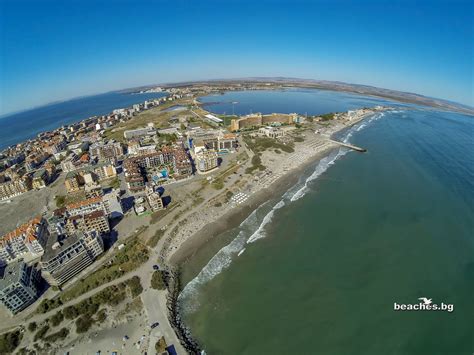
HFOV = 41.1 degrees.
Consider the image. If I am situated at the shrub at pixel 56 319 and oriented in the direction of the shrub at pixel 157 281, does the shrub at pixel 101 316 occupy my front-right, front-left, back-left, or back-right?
front-right

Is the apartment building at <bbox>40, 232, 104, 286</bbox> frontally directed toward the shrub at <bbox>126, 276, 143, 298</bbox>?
yes

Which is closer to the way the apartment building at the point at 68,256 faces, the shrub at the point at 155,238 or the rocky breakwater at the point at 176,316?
the rocky breakwater

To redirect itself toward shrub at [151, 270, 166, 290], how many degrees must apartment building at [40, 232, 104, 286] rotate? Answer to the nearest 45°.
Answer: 0° — it already faces it

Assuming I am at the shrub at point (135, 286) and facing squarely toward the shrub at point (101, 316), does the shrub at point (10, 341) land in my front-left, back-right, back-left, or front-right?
front-right

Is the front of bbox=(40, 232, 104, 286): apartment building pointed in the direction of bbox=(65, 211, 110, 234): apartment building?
no

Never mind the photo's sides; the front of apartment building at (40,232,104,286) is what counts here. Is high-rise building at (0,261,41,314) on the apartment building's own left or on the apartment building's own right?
on the apartment building's own right

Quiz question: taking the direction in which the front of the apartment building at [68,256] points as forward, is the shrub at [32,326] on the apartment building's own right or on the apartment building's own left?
on the apartment building's own right

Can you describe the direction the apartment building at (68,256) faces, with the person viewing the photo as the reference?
facing the viewer and to the right of the viewer

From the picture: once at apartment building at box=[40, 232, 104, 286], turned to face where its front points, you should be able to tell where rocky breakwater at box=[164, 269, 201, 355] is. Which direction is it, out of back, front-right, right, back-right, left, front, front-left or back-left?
front

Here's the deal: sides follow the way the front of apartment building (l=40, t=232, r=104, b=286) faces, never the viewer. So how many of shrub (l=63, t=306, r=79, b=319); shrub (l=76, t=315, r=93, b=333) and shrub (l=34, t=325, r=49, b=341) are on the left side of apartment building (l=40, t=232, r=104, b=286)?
0

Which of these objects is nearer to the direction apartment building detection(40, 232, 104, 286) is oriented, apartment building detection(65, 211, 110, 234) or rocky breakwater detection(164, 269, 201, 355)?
the rocky breakwater

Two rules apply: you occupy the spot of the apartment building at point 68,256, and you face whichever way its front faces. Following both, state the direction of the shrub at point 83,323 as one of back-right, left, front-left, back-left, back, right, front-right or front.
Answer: front-right
